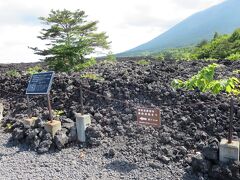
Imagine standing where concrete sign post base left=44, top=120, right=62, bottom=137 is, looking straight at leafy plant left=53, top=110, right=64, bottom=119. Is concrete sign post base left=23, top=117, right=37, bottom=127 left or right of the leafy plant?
left

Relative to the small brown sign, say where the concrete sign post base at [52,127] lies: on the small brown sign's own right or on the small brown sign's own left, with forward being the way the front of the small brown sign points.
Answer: on the small brown sign's own right

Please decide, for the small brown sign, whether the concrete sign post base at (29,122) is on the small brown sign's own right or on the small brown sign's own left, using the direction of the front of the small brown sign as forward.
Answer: on the small brown sign's own right

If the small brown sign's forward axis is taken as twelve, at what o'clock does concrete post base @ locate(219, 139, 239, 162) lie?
The concrete post base is roughly at 10 o'clock from the small brown sign.

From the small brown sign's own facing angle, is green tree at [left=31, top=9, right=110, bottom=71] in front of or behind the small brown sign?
behind

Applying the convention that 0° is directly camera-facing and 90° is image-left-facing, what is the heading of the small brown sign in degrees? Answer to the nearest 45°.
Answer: approximately 0°
